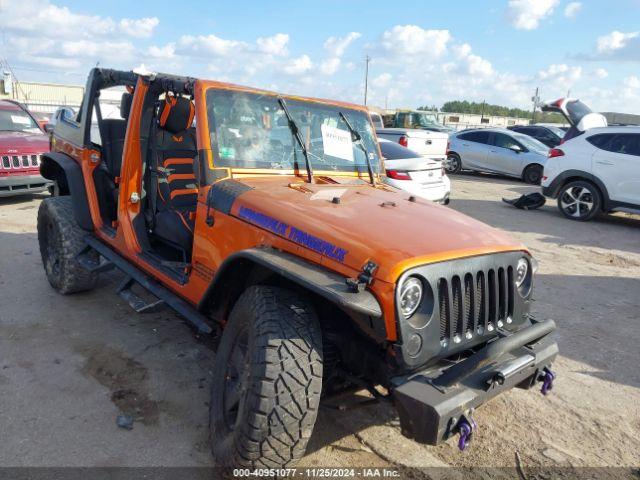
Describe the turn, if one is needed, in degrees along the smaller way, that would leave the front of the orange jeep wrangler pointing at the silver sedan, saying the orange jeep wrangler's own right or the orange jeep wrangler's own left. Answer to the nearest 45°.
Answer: approximately 90° to the orange jeep wrangler's own left

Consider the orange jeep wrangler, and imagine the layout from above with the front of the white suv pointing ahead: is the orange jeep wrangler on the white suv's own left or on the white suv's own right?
on the white suv's own right

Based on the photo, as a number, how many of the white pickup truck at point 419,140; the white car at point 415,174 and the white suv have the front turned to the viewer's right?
1

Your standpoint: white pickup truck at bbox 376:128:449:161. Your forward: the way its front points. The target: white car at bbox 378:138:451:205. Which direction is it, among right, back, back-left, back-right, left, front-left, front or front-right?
back-left

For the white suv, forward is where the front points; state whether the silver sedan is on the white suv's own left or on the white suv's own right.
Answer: on the white suv's own left

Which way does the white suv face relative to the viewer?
to the viewer's right

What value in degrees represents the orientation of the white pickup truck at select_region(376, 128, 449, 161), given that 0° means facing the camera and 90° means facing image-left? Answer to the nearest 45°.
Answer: approximately 135°

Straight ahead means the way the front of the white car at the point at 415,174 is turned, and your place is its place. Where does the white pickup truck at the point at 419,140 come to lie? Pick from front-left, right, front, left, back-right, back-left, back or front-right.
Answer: front-right

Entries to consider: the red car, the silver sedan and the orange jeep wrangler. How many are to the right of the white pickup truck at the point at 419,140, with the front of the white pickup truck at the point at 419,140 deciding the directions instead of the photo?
1

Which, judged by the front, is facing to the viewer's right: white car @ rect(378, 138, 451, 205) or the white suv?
the white suv

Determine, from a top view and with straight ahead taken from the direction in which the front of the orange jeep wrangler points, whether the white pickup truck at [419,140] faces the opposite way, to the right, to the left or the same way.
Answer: the opposite way
